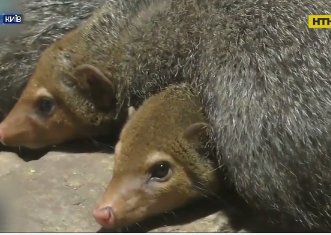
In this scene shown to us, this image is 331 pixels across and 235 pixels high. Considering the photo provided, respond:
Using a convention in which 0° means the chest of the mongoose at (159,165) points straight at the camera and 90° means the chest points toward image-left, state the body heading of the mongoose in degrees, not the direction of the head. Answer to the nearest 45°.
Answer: approximately 45°

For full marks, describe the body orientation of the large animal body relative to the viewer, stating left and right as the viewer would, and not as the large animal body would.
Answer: facing to the left of the viewer

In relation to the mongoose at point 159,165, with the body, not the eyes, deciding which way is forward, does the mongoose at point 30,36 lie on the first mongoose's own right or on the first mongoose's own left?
on the first mongoose's own right
